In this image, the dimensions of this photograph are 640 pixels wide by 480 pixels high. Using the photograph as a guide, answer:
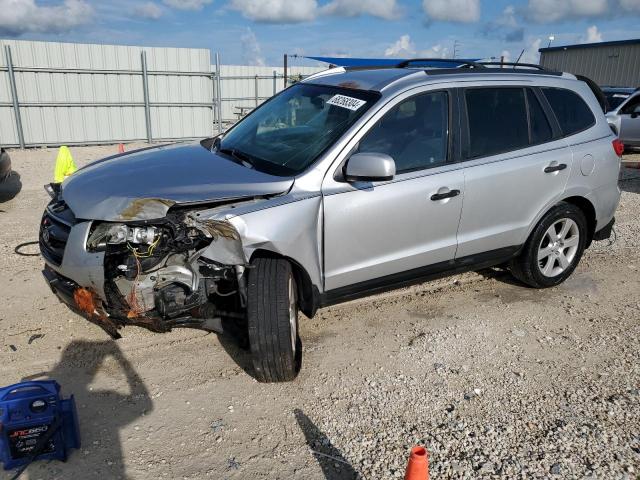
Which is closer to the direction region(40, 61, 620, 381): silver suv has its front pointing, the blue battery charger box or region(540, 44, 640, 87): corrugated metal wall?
the blue battery charger box

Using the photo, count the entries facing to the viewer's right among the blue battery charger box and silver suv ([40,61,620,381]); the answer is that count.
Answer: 0

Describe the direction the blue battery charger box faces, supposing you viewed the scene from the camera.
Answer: facing the viewer

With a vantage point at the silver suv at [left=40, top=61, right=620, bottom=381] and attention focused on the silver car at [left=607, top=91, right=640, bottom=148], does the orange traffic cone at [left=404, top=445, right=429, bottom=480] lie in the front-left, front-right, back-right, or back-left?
back-right

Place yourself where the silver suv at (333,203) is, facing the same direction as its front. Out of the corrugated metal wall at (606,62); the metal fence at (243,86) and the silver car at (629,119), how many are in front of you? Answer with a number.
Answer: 0

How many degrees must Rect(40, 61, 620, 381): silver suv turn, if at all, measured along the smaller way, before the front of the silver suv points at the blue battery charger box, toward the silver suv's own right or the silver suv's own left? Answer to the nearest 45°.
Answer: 0° — it already faces it

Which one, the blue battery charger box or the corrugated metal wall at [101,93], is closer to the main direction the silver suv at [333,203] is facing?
the blue battery charger box

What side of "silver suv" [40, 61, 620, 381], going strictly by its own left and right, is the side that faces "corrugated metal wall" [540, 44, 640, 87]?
back

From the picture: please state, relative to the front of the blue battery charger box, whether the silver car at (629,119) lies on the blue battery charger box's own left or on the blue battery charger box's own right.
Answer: on the blue battery charger box's own left

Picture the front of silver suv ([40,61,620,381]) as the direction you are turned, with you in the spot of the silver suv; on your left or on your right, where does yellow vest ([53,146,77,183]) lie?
on your right

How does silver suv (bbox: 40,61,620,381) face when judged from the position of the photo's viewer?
facing the viewer and to the left of the viewer

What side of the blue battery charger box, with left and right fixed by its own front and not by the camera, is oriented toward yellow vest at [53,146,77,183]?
back

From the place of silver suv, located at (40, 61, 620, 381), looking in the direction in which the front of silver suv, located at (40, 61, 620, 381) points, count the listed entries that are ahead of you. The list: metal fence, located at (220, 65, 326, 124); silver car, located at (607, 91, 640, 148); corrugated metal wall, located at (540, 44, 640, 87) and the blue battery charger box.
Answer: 1

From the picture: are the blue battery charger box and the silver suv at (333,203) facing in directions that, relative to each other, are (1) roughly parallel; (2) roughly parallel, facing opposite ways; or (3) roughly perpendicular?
roughly perpendicular

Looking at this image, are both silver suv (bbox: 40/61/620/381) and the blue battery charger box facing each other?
no

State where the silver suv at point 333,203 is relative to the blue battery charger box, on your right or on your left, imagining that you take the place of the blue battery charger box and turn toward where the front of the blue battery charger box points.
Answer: on your left

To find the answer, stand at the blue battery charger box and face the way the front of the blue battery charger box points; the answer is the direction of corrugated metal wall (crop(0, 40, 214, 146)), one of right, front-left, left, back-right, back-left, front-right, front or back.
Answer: back
